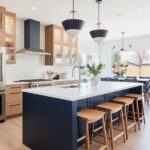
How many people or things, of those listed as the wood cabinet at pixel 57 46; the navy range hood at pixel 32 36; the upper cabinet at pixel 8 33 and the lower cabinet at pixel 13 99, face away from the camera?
0

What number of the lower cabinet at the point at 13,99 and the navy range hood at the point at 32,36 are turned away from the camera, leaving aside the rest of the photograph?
0

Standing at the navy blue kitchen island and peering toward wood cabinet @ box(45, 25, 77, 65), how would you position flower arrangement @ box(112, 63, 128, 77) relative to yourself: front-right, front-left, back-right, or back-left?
front-right

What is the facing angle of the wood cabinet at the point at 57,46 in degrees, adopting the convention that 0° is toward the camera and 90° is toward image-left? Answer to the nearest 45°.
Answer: approximately 315°

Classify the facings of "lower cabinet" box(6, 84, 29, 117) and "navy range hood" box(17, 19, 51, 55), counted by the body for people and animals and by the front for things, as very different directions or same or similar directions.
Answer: same or similar directions

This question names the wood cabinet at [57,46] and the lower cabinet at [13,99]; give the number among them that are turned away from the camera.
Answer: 0

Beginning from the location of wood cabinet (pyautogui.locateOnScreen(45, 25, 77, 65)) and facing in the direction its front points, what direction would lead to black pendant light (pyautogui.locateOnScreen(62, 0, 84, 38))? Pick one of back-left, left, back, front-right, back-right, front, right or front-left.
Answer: front-right

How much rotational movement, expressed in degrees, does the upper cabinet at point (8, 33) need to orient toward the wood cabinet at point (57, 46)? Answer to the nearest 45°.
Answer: approximately 90° to its left

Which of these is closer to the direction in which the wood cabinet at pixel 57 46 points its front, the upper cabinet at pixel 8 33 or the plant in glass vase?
the plant in glass vase

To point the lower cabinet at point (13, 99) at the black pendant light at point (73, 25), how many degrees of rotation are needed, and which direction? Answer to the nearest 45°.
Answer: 0° — it already faces it

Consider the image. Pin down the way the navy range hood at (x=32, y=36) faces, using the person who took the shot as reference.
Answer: facing the viewer and to the right of the viewer

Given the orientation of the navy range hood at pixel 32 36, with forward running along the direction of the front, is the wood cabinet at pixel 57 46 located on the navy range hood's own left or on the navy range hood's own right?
on the navy range hood's own left

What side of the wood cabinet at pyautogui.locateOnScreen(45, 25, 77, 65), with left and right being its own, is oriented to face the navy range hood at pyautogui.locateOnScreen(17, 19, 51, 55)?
right
